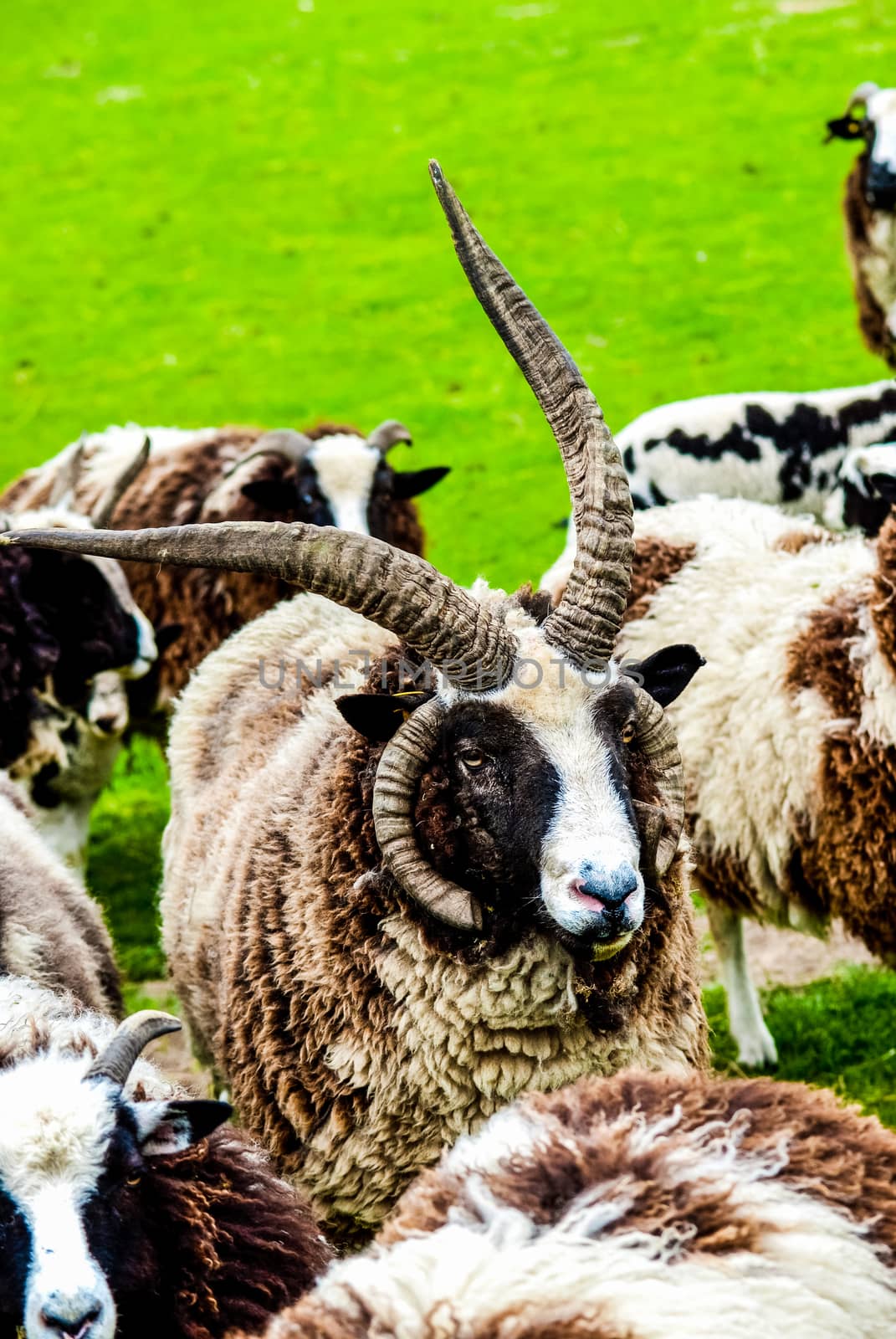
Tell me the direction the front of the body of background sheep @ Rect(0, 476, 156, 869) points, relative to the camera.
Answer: to the viewer's right

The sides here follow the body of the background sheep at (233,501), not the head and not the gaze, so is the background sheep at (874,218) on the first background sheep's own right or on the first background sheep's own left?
on the first background sheep's own left

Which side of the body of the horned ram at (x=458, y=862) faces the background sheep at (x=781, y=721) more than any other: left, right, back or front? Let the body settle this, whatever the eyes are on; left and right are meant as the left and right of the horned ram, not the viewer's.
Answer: left

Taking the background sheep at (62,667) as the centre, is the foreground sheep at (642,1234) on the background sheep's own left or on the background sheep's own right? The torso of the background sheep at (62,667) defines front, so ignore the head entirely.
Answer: on the background sheep's own right

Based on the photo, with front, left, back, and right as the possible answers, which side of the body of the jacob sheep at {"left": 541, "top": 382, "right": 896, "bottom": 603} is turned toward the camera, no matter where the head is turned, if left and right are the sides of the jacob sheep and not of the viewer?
right

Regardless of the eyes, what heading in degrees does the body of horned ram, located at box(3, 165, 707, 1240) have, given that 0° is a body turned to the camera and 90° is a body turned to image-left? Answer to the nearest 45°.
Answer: approximately 315°

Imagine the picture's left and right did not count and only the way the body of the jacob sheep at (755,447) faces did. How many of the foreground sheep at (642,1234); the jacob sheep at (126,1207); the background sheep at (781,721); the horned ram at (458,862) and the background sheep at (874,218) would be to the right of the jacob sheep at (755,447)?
4
